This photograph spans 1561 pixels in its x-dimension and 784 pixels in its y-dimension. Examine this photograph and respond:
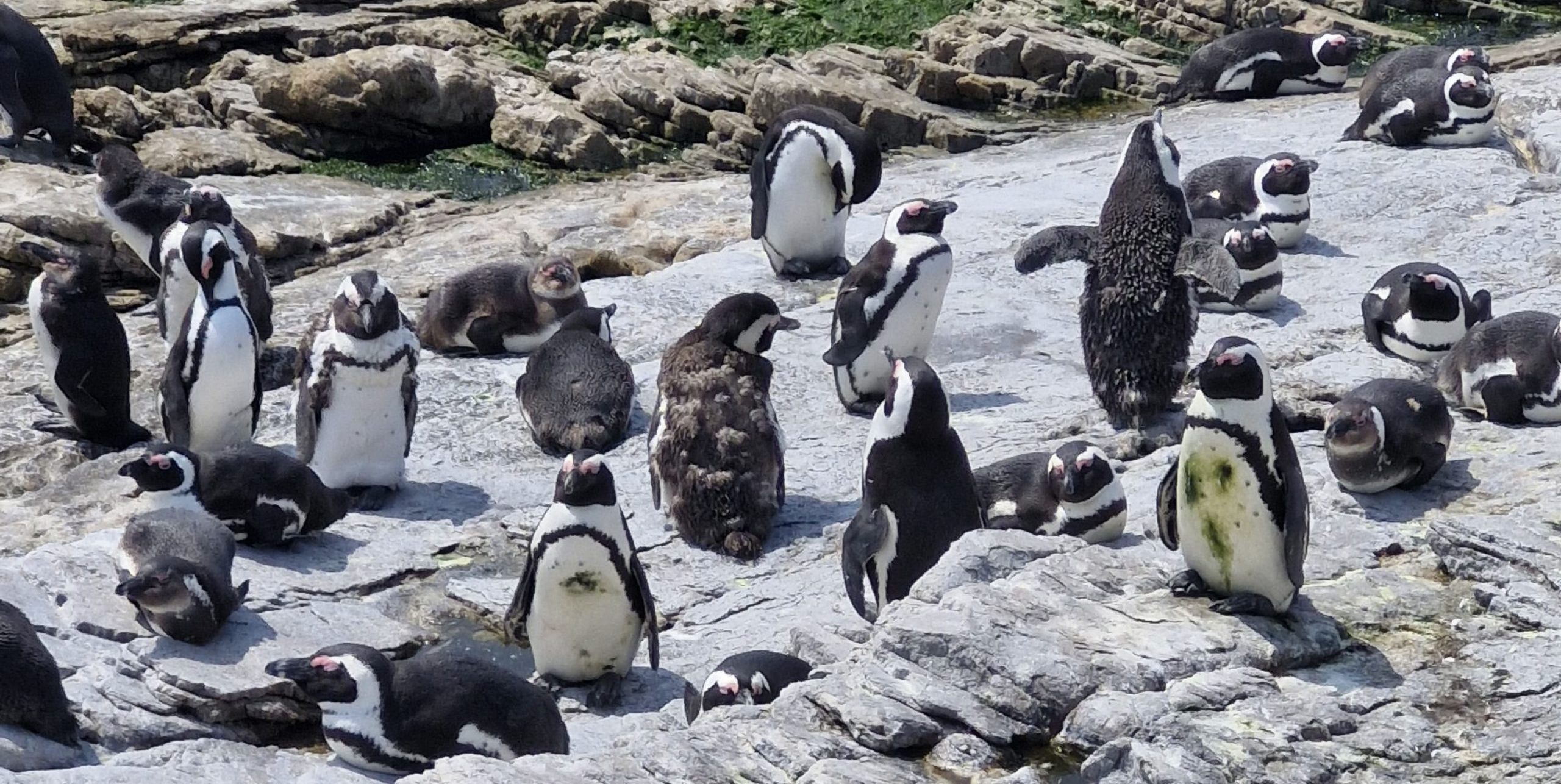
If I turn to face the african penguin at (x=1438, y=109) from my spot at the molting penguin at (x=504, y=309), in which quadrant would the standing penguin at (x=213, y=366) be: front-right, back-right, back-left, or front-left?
back-right

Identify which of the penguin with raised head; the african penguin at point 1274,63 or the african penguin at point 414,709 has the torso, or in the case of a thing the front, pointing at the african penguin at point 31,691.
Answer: the african penguin at point 414,709

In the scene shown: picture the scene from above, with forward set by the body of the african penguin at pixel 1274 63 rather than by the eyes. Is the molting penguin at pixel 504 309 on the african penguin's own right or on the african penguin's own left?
on the african penguin's own right

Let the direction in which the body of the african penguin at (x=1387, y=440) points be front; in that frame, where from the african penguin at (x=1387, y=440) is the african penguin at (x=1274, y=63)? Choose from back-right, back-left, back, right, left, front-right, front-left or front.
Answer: back-right

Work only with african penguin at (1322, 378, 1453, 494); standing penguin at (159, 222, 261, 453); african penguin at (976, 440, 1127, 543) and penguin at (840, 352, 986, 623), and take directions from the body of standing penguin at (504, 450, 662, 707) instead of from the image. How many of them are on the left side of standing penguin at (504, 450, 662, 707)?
3

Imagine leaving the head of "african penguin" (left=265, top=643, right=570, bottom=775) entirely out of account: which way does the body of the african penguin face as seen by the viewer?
to the viewer's left

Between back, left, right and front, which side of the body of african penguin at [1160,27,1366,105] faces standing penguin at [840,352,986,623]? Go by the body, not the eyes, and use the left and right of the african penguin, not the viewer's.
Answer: right

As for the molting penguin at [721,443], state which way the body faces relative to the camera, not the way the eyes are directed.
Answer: away from the camera

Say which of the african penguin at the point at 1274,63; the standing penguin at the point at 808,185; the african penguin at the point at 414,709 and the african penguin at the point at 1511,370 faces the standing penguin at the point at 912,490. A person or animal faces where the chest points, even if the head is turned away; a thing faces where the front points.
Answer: the standing penguin at the point at 808,185

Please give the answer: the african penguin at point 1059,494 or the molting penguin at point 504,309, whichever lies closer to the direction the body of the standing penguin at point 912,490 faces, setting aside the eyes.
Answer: the molting penguin

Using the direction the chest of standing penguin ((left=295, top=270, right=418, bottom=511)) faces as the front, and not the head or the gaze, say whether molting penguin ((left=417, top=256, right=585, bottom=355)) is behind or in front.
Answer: behind

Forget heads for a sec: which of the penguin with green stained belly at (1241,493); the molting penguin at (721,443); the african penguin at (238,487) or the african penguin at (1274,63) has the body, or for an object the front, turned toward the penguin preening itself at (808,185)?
the molting penguin

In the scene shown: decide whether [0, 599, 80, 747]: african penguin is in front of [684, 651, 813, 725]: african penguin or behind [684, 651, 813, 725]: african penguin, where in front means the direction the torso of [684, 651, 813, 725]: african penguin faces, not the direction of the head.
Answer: in front
